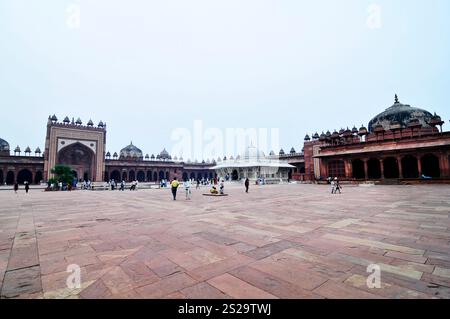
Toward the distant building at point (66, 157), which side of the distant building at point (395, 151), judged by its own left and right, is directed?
front

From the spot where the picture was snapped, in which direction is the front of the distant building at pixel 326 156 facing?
facing the viewer

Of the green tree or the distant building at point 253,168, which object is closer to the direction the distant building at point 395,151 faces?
the green tree

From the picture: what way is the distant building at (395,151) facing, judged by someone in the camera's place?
facing the viewer and to the left of the viewer

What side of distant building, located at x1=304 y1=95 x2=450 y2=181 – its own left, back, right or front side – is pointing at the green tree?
front

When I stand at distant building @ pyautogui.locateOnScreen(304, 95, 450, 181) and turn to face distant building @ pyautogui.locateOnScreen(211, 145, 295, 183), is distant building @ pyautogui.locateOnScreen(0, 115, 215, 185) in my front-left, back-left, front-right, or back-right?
front-left

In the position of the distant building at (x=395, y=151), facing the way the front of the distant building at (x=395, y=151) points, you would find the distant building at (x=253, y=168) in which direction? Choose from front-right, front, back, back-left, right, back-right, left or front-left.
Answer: front-right

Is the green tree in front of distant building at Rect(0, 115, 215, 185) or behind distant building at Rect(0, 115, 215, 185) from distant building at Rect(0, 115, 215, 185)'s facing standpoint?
in front

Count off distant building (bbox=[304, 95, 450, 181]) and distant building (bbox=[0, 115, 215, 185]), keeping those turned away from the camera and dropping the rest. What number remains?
0

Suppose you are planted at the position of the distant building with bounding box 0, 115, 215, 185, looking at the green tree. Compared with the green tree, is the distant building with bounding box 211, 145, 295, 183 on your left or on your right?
left
